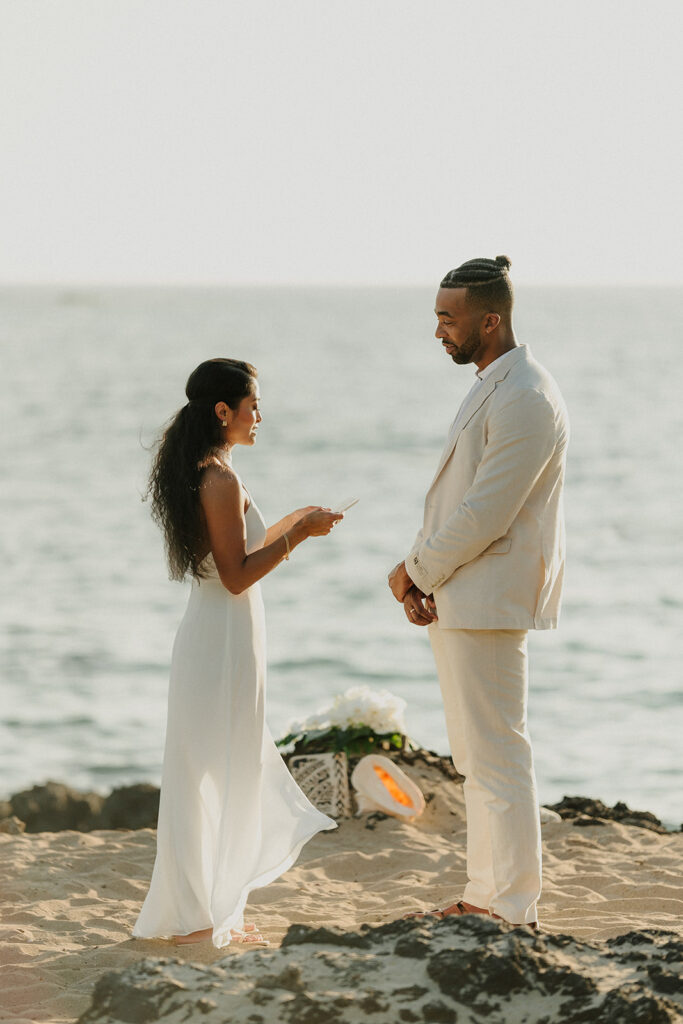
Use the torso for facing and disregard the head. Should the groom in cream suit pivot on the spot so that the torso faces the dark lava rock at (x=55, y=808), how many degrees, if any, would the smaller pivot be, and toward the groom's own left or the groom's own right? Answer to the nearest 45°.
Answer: approximately 45° to the groom's own right

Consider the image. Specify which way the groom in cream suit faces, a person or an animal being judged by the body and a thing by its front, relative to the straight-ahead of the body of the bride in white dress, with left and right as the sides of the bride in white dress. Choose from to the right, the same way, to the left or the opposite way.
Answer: the opposite way

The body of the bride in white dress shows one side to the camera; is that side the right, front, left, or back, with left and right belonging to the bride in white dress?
right

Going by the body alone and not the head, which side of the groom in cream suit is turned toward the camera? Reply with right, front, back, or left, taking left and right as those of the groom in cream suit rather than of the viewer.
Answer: left

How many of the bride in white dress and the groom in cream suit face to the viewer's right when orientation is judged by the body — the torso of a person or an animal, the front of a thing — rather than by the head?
1

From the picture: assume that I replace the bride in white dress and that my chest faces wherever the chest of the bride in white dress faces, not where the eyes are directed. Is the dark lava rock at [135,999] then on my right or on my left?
on my right

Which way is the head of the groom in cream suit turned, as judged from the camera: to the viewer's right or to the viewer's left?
to the viewer's left

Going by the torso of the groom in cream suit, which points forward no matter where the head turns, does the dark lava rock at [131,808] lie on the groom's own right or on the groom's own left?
on the groom's own right

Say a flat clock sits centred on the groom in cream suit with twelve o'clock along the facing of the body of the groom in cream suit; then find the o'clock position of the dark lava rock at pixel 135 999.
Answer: The dark lava rock is roughly at 10 o'clock from the groom in cream suit.

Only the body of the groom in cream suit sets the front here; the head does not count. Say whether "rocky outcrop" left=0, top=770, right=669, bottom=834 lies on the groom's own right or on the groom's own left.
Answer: on the groom's own right

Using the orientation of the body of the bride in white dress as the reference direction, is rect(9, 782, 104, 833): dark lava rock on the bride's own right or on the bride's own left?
on the bride's own left

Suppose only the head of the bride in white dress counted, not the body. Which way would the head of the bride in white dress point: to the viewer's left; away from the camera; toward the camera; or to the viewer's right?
to the viewer's right
